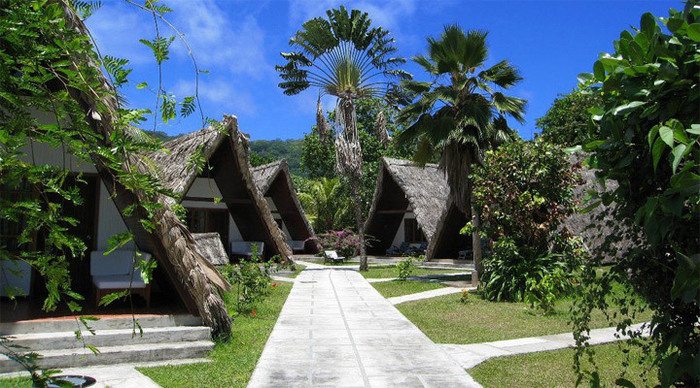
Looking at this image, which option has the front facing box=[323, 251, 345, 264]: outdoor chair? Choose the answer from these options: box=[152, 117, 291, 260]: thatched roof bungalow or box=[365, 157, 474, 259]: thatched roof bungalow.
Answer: box=[365, 157, 474, 259]: thatched roof bungalow

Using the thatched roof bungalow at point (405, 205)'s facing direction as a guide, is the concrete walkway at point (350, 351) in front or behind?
in front

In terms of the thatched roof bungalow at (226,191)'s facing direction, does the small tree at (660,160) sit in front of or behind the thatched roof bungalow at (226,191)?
in front

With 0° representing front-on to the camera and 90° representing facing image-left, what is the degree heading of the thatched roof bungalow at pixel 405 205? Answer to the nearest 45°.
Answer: approximately 45°

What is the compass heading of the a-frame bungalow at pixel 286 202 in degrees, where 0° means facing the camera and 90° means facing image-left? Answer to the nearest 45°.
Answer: approximately 315°

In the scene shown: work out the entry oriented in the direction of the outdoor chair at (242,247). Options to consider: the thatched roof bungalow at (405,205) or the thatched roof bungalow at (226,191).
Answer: the thatched roof bungalow at (405,205)

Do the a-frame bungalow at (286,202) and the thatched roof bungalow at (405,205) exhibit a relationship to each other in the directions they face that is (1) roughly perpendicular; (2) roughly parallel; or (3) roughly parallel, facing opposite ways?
roughly perpendicular

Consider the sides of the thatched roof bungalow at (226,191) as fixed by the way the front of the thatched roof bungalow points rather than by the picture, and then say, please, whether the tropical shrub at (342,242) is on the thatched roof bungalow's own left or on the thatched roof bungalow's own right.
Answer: on the thatched roof bungalow's own left

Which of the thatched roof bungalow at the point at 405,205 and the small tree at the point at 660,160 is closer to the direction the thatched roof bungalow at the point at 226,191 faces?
the small tree

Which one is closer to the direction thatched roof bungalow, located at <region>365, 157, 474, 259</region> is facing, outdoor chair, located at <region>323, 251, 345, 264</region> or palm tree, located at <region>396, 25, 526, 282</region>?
the outdoor chair

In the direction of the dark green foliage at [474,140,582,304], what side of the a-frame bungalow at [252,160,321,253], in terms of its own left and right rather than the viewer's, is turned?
front

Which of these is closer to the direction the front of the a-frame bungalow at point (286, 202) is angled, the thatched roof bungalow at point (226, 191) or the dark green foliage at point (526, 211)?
the dark green foliage

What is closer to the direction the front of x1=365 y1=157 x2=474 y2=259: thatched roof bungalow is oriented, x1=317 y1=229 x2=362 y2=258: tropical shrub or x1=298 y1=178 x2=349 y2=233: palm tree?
the tropical shrub

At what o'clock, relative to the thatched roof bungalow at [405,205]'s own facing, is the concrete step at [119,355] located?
The concrete step is roughly at 11 o'clock from the thatched roof bungalow.

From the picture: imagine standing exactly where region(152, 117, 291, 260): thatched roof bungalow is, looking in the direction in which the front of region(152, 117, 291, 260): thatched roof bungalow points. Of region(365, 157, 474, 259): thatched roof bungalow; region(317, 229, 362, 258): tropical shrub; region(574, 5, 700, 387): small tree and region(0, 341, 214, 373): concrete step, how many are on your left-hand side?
2

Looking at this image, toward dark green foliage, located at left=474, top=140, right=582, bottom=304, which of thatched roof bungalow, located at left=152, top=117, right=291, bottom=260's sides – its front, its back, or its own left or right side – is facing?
front
